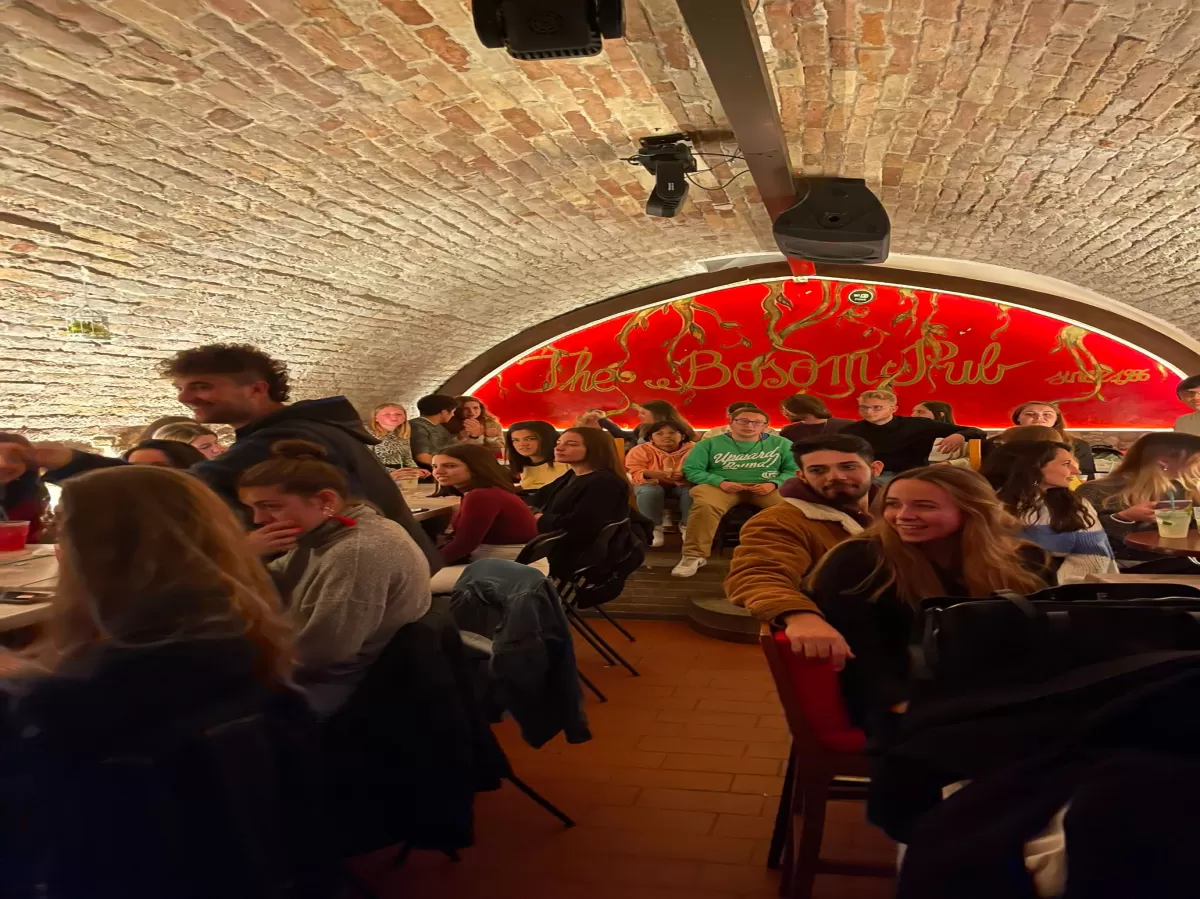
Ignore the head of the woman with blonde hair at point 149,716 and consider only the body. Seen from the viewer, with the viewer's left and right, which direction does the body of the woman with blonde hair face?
facing away from the viewer

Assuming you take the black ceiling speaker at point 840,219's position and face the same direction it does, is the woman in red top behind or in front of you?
in front

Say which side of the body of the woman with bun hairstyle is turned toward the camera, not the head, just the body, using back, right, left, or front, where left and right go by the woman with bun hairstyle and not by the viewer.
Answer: left

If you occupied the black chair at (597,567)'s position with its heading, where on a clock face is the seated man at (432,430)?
The seated man is roughly at 2 o'clock from the black chair.

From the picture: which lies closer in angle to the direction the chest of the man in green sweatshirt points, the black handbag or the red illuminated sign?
the black handbag

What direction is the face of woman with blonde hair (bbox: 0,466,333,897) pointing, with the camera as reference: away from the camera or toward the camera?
away from the camera

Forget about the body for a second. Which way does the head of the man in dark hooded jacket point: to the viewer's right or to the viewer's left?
to the viewer's left

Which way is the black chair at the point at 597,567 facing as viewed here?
to the viewer's left

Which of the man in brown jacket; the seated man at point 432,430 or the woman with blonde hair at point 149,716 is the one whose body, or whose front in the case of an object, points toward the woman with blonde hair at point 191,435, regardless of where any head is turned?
the woman with blonde hair at point 149,716

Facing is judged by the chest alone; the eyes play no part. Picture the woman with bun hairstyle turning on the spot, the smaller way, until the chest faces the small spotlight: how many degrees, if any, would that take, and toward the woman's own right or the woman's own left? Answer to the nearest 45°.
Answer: approximately 135° to the woman's own right

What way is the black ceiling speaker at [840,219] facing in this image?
toward the camera

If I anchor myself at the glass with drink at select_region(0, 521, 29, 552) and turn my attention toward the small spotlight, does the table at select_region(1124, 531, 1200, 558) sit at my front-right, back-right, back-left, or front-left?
front-right

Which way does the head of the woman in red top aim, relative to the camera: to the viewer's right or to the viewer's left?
to the viewer's left

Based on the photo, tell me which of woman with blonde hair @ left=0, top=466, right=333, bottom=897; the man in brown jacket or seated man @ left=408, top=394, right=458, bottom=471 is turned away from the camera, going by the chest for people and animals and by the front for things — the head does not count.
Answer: the woman with blonde hair

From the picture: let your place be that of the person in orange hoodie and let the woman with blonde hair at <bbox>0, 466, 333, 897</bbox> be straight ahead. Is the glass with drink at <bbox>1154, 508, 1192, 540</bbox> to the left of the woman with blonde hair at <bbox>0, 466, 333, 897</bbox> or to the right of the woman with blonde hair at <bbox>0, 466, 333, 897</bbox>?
left
